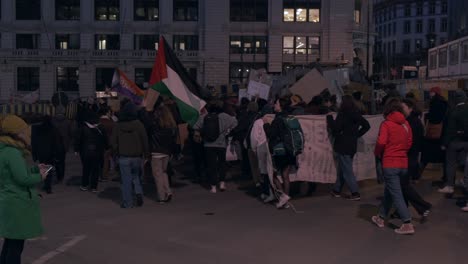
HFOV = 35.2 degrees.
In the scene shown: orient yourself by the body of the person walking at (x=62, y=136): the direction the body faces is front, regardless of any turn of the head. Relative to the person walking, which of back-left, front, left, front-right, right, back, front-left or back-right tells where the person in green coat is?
back

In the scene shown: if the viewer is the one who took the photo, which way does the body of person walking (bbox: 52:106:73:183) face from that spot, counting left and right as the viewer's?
facing away from the viewer

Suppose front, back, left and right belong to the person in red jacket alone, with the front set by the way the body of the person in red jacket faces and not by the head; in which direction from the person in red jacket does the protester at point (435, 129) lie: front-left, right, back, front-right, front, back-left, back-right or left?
front-right

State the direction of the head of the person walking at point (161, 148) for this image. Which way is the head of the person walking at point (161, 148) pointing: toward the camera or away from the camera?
away from the camera

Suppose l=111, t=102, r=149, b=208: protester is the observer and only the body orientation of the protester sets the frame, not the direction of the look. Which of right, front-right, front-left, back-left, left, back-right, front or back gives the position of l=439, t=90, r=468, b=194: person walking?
right

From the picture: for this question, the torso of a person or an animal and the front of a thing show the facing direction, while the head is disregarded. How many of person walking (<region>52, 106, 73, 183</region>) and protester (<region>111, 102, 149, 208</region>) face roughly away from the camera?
2

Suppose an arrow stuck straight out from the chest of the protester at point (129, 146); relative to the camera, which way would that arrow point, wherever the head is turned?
away from the camera

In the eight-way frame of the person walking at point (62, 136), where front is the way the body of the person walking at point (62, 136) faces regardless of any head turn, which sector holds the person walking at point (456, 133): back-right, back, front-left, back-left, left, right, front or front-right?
back-right

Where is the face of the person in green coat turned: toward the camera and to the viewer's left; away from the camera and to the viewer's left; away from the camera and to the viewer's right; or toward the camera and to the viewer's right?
away from the camera and to the viewer's right
